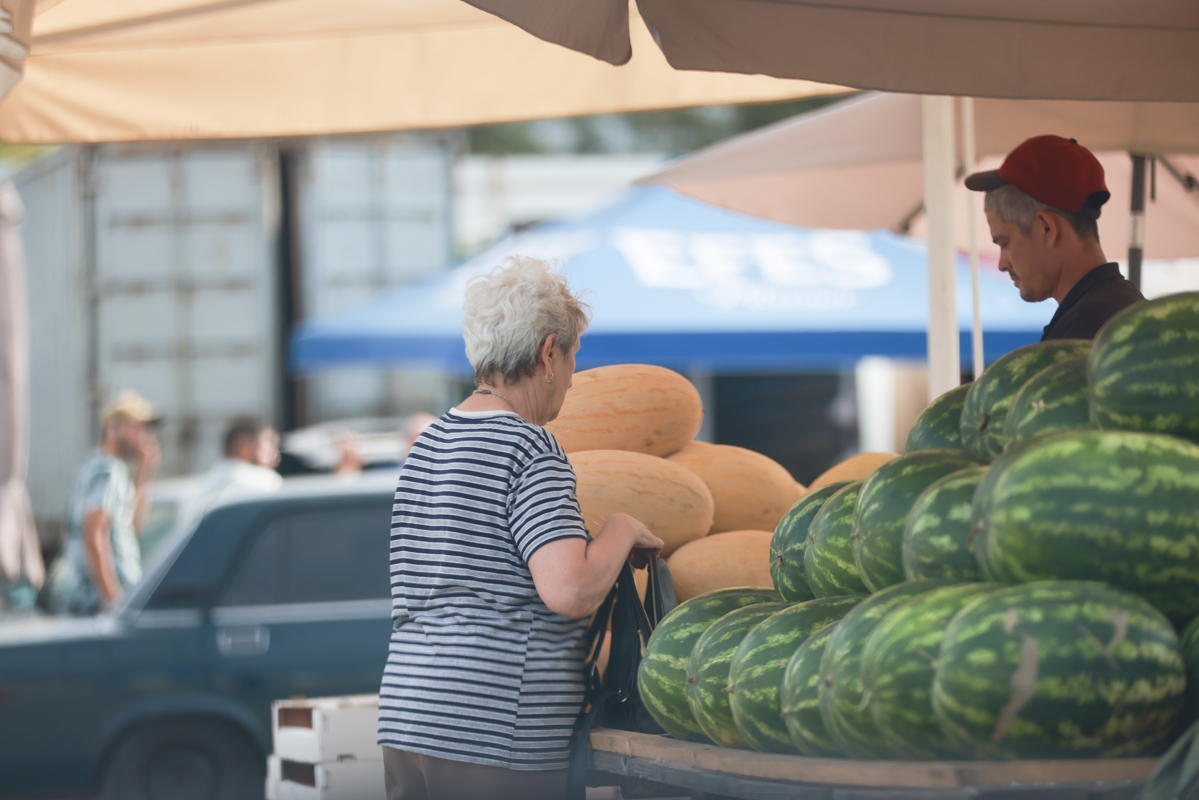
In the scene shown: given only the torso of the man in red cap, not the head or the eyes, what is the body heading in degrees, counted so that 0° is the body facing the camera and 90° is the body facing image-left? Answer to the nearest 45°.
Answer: approximately 90°

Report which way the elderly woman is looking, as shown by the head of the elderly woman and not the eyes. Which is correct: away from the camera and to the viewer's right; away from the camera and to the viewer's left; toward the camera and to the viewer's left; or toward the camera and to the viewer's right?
away from the camera and to the viewer's right

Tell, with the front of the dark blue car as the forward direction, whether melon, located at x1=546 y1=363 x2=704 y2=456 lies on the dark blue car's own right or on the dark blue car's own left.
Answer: on the dark blue car's own right

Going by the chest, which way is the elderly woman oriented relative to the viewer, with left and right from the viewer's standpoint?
facing away from the viewer and to the right of the viewer

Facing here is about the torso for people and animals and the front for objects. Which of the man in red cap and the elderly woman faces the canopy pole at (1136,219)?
the elderly woman

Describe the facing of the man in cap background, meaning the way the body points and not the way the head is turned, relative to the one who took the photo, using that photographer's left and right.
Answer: facing to the right of the viewer

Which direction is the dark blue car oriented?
to the viewer's right

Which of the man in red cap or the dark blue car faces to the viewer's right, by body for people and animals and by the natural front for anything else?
the dark blue car

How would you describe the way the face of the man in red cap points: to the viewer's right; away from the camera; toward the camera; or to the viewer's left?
to the viewer's left

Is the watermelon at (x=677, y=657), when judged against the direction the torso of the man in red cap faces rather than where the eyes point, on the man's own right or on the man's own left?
on the man's own left

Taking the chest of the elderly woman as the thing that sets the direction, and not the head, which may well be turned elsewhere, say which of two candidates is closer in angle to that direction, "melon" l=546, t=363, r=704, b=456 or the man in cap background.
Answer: the melon
